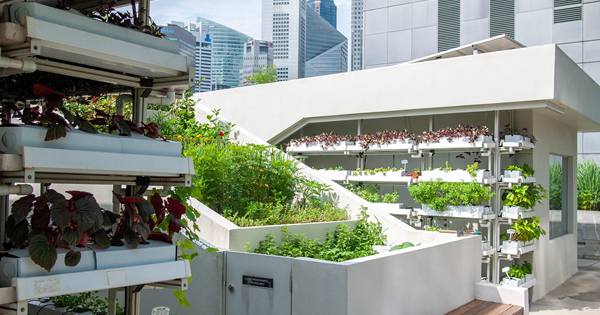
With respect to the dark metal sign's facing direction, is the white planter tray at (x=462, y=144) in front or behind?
behind

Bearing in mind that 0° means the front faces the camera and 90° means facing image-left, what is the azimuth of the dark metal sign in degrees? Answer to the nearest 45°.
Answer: approximately 0°

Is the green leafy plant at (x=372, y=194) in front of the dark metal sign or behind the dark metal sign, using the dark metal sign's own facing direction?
behind

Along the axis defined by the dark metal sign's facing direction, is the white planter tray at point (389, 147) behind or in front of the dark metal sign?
behind

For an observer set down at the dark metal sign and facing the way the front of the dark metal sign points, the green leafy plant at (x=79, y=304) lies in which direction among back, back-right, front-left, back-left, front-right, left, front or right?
right

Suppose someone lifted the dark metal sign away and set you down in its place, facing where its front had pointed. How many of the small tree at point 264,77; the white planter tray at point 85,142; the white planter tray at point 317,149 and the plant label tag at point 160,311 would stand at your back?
2

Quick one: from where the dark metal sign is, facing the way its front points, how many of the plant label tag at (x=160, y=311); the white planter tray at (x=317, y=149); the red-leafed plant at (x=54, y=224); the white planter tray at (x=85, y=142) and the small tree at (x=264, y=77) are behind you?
2

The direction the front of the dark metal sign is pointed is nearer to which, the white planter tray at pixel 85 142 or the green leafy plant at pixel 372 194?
the white planter tray

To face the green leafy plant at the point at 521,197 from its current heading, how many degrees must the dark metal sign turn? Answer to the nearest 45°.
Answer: approximately 135° to its left

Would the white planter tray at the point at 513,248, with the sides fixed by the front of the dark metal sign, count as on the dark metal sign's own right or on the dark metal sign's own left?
on the dark metal sign's own left

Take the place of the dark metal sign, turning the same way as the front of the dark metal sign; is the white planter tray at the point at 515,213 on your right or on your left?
on your left

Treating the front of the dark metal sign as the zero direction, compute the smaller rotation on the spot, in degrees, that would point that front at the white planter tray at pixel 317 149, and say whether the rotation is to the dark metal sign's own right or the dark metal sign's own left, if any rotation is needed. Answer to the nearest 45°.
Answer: approximately 180°

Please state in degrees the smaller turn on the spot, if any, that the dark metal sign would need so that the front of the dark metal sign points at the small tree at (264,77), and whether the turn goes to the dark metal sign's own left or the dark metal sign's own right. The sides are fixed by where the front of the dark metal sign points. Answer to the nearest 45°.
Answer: approximately 180°

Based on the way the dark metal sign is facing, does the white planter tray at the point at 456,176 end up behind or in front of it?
behind

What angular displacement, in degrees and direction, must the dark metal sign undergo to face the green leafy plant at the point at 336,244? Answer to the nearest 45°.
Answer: approximately 135° to its left

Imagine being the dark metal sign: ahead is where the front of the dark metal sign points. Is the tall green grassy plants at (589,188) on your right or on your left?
on your left
